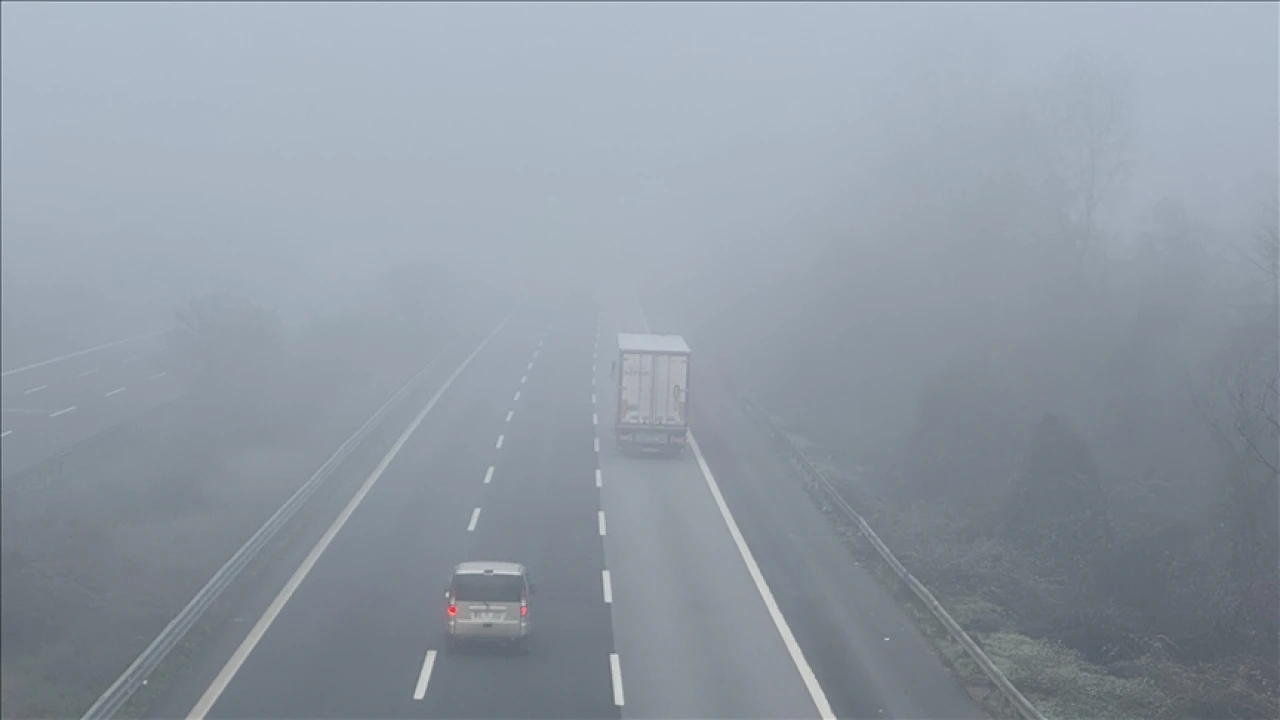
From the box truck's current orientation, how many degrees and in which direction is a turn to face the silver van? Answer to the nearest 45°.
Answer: approximately 180°

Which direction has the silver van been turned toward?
away from the camera

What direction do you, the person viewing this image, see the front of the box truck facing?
facing away from the viewer

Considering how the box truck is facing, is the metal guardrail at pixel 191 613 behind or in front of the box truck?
behind

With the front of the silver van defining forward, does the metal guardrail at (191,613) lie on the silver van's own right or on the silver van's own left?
on the silver van's own left

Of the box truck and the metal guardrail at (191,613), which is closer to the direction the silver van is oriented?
the box truck

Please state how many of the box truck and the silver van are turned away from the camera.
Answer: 2

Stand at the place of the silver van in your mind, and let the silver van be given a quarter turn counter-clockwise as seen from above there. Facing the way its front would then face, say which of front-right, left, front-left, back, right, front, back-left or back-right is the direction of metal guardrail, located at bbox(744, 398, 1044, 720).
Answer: back

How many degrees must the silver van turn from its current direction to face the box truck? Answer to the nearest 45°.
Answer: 0° — it already faces it

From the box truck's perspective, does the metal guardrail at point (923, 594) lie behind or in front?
behind
